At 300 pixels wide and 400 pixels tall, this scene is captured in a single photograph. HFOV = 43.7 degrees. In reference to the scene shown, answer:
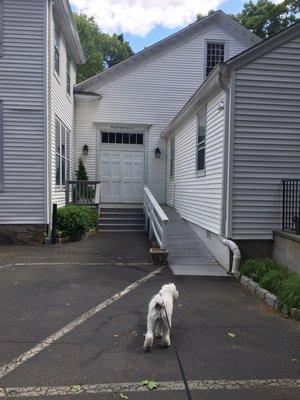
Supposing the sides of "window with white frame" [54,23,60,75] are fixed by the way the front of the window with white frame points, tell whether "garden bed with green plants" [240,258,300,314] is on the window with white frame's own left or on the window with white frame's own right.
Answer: on the window with white frame's own right

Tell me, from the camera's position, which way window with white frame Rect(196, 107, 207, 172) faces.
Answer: facing to the left of the viewer

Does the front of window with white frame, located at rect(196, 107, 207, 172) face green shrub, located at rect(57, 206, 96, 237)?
yes

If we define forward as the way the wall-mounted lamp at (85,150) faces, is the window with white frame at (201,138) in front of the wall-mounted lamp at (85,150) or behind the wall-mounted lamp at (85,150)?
in front

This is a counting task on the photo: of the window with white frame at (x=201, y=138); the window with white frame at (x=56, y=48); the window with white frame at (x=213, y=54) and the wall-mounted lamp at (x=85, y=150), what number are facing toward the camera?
2

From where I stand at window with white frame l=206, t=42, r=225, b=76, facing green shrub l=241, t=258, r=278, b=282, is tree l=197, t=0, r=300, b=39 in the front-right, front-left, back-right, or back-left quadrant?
back-left

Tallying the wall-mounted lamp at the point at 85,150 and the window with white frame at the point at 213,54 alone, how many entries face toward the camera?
2

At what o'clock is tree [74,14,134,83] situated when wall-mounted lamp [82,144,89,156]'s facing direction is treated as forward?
The tree is roughly at 6 o'clock from the wall-mounted lamp.

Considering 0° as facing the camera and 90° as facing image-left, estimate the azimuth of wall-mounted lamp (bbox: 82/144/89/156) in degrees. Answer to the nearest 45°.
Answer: approximately 0°

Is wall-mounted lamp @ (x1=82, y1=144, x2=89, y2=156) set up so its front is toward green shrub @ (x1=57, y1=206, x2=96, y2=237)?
yes

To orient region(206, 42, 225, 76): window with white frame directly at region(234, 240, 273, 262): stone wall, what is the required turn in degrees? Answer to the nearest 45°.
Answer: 0° — it already faces it

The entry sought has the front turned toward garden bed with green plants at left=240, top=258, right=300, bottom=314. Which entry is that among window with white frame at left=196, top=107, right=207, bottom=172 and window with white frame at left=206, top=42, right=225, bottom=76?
window with white frame at left=206, top=42, right=225, bottom=76

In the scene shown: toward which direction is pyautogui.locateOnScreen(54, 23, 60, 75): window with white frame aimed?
to the viewer's right

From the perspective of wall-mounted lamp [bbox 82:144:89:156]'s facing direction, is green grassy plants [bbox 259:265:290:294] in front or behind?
in front

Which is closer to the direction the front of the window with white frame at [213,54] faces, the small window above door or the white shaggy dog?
the white shaggy dog
